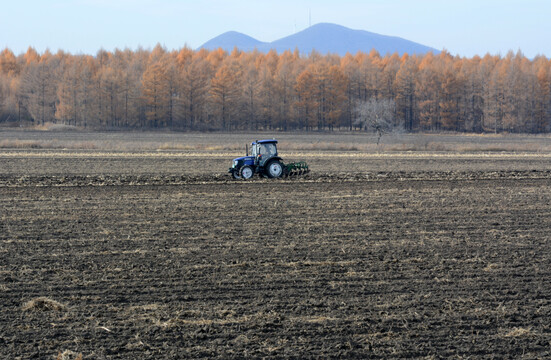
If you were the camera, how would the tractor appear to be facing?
facing the viewer and to the left of the viewer
